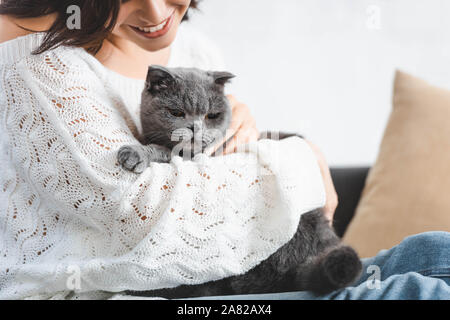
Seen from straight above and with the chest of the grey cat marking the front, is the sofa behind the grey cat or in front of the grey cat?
behind

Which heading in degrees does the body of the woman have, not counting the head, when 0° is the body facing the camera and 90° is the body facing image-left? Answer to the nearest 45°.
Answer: approximately 315°

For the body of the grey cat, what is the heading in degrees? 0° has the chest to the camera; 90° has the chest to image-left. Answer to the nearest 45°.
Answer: approximately 0°

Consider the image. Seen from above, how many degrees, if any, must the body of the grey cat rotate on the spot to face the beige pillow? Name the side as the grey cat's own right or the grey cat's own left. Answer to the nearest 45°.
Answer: approximately 135° to the grey cat's own left

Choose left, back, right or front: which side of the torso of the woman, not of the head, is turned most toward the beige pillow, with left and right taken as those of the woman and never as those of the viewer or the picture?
left
